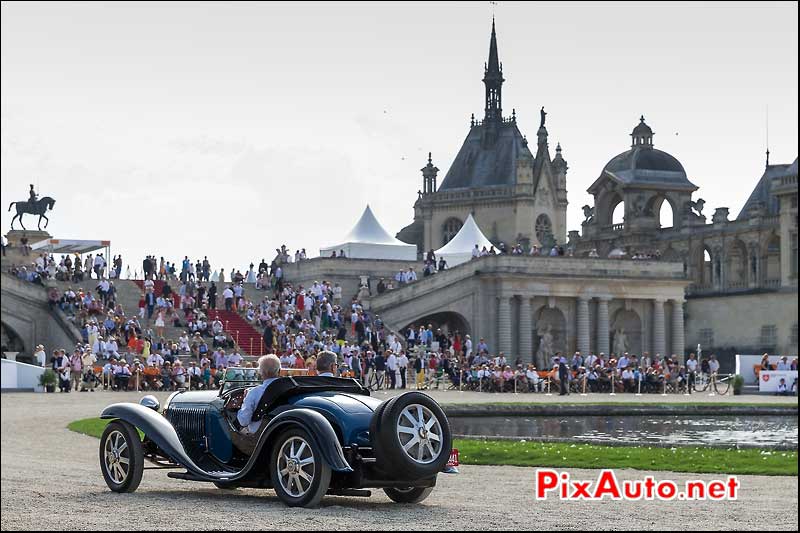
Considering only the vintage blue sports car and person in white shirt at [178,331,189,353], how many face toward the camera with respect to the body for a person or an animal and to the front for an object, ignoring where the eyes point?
1

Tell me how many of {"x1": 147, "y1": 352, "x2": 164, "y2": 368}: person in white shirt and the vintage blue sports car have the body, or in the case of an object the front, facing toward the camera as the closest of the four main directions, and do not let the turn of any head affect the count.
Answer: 1

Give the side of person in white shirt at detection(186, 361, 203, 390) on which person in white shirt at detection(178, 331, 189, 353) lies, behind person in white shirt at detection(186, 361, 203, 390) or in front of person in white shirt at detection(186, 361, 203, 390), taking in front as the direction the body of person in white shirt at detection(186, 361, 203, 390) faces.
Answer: behind

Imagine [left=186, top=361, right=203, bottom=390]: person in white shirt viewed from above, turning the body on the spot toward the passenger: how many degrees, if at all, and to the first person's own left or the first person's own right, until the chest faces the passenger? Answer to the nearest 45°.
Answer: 0° — they already face them

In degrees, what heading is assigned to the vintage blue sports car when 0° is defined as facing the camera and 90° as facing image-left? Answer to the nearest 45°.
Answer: approximately 135°

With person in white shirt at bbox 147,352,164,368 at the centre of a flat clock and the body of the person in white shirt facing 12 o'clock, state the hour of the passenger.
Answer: The passenger is roughly at 12 o'clock from the person in white shirt.

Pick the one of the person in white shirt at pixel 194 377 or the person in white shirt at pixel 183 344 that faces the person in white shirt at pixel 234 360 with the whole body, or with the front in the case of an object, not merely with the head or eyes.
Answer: the person in white shirt at pixel 183 344

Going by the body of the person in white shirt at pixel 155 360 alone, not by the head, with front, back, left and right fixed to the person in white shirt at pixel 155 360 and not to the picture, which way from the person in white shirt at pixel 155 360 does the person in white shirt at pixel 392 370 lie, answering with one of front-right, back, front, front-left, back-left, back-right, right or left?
back-left
